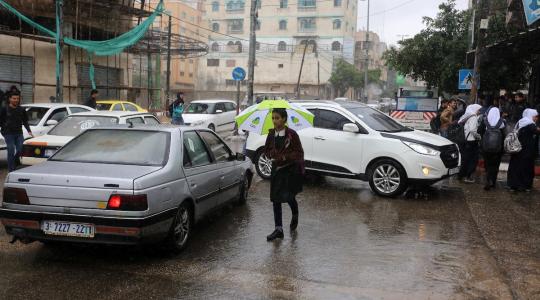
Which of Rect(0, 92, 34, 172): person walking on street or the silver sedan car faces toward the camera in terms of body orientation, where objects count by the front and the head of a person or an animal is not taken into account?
the person walking on street

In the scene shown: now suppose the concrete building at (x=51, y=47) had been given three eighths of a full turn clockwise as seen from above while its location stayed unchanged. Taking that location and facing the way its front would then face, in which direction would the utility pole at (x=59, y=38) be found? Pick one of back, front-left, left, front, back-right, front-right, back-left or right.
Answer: left

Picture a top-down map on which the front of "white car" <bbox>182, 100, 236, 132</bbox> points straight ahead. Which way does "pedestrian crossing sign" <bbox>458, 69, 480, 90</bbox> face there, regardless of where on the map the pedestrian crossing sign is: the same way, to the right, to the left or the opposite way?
the same way

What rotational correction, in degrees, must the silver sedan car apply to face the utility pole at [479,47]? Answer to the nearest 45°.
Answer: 0° — it already faces it

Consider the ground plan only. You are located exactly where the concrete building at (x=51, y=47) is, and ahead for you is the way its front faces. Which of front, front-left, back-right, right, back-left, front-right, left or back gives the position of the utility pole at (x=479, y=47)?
front

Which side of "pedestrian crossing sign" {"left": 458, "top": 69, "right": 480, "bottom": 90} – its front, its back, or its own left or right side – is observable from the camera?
front

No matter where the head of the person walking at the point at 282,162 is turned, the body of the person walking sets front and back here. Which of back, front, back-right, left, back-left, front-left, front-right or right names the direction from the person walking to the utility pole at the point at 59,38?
right

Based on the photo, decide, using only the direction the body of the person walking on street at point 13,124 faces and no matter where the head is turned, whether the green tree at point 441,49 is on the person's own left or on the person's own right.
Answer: on the person's own left

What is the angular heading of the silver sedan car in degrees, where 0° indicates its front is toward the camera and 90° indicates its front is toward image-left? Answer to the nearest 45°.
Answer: approximately 225°

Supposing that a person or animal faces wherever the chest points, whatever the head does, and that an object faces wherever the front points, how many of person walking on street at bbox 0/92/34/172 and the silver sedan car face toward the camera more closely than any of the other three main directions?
1

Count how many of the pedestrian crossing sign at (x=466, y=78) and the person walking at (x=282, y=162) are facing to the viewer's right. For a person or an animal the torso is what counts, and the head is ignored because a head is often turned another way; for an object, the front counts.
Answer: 0
